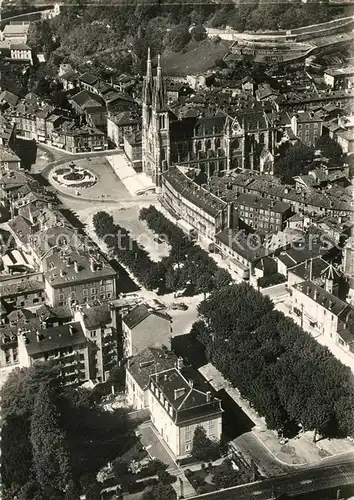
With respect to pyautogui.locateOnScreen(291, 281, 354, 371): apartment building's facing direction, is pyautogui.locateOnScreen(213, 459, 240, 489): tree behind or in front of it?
in front

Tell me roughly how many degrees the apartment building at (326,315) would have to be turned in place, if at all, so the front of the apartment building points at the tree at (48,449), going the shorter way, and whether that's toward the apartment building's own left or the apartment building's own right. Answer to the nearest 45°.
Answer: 0° — it already faces it

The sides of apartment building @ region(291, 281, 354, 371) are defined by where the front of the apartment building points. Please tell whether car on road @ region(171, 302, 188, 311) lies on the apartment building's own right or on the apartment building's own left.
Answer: on the apartment building's own right

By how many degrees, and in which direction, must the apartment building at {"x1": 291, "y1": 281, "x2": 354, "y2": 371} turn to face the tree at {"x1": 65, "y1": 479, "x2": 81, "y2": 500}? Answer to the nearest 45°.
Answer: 0° — it already faces it

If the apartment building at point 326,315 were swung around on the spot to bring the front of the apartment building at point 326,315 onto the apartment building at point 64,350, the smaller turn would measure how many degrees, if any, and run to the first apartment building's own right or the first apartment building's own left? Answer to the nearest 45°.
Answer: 0° — it already faces it

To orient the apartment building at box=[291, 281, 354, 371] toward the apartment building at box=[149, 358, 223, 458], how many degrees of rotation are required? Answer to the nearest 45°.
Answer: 0° — it already faces it

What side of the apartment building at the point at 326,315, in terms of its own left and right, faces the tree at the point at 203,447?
front

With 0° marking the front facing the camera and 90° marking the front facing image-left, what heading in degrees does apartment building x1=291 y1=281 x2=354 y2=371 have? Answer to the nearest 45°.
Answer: approximately 45°

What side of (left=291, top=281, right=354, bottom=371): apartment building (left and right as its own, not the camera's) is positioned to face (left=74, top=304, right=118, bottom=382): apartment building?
front

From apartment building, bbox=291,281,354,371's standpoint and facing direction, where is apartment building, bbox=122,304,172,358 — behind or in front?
in front

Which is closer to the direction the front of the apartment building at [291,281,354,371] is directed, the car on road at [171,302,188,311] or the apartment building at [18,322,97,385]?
the apartment building

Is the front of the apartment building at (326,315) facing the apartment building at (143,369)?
yes
